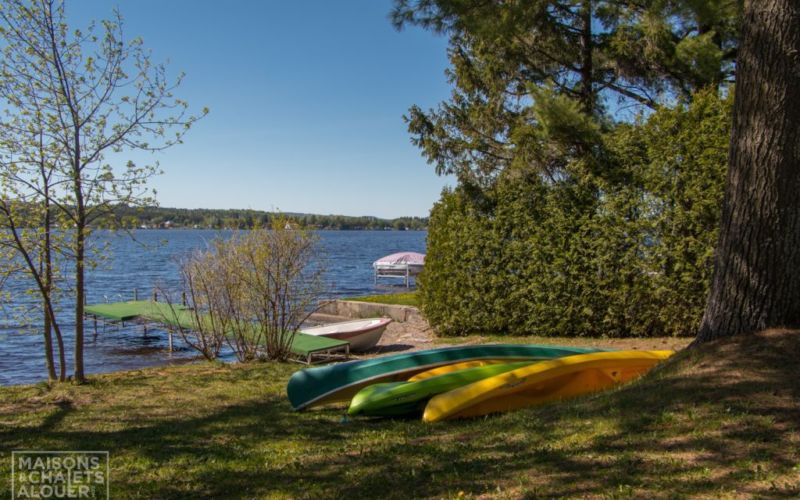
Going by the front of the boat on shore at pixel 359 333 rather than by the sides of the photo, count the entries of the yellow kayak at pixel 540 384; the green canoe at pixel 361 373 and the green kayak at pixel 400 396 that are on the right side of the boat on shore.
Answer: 3

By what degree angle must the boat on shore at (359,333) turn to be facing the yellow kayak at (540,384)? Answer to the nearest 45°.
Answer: approximately 90° to its right

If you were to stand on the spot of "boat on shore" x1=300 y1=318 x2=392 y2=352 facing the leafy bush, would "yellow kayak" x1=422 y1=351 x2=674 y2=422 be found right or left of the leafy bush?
right

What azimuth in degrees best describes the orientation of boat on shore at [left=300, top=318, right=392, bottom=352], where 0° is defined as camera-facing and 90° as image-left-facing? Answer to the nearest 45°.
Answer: approximately 270°

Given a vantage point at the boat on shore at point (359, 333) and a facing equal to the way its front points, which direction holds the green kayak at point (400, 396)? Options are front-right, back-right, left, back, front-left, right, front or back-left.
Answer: right
